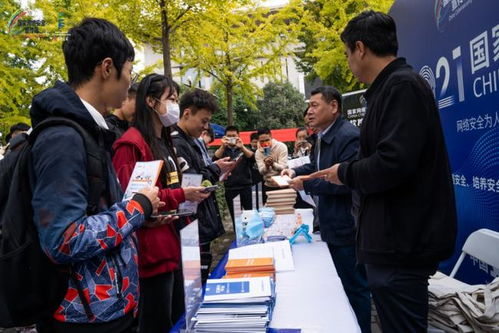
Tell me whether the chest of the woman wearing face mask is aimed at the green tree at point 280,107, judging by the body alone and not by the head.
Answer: no

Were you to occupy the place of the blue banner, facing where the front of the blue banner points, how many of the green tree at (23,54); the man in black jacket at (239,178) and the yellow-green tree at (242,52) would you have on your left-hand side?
0

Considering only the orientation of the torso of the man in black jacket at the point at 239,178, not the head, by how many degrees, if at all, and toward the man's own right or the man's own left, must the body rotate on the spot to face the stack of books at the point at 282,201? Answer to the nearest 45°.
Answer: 0° — they already face it

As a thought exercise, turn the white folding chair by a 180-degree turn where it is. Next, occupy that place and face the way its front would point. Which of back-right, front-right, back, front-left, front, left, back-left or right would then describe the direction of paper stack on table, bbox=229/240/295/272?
back

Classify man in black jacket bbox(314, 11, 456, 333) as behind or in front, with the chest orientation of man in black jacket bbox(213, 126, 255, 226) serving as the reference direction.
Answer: in front

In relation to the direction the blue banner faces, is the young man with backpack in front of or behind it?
in front

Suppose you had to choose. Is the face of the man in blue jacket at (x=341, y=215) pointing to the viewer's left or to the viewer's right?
to the viewer's left

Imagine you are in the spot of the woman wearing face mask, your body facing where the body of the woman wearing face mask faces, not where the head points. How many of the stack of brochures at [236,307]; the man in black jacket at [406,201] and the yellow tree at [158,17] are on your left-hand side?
1

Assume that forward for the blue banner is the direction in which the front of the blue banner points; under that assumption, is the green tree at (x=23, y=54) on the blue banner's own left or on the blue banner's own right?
on the blue banner's own right

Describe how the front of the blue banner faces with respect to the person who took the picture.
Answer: facing the viewer and to the left of the viewer

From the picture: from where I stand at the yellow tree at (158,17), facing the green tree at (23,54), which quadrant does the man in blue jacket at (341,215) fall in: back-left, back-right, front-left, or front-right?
back-left

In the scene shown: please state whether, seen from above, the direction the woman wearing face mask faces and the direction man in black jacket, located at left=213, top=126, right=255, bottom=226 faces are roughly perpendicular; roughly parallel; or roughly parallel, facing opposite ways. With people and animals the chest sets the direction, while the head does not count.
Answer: roughly perpendicular

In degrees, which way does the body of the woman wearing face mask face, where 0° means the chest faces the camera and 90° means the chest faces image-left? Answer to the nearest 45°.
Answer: approximately 270°

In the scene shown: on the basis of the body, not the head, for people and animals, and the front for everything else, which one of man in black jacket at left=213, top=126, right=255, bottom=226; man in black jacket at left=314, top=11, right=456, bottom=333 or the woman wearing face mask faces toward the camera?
man in black jacket at left=213, top=126, right=255, bottom=226

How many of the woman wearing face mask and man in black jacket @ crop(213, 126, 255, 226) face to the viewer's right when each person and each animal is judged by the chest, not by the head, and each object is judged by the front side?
1

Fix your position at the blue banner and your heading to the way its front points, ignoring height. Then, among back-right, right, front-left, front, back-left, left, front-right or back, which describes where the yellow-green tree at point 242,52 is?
right

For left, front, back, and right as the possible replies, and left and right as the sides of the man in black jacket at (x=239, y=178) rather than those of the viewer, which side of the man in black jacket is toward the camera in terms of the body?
front

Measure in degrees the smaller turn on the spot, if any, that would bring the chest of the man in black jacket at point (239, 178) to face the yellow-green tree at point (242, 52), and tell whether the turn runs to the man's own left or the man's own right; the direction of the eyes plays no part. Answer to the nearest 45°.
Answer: approximately 180°
